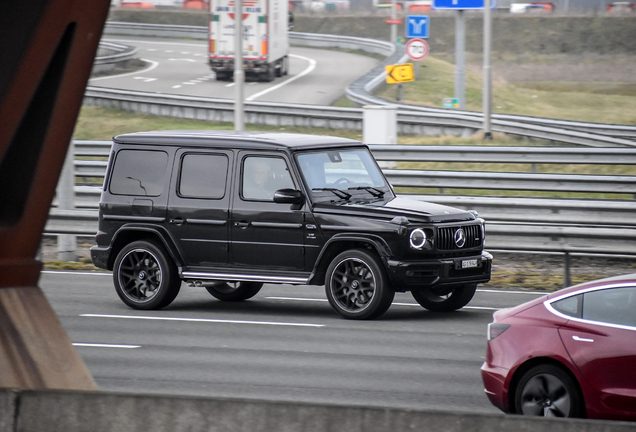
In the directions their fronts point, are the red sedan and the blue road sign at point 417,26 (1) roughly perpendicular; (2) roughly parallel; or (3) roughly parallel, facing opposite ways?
roughly perpendicular

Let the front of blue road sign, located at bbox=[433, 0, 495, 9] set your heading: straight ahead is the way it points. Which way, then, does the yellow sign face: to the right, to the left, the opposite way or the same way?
the same way

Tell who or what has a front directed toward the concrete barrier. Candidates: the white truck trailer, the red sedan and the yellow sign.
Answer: the yellow sign

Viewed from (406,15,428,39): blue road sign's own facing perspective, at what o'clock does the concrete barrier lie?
The concrete barrier is roughly at 12 o'clock from the blue road sign.

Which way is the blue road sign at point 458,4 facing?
toward the camera

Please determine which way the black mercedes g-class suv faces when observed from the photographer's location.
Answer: facing the viewer and to the right of the viewer

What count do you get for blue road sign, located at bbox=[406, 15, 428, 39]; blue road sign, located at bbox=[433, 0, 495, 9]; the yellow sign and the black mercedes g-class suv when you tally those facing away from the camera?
0

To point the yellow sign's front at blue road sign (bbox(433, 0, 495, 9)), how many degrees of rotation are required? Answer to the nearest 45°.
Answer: approximately 135° to its left

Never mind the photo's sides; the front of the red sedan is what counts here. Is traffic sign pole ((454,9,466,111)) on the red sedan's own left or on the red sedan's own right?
on the red sedan's own left

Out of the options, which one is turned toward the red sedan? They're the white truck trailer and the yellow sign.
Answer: the yellow sign

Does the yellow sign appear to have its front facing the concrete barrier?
yes

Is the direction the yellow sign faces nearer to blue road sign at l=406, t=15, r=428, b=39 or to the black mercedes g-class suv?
the black mercedes g-class suv

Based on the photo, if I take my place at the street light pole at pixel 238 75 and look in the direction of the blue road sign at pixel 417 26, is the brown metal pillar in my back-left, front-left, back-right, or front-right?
back-right

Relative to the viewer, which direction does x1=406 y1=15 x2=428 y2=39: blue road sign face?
toward the camera

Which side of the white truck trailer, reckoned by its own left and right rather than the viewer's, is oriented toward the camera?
back

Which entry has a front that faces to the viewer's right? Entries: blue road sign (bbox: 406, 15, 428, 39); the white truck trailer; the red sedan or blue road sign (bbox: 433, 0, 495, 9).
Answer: the red sedan

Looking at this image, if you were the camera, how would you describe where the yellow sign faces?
facing the viewer

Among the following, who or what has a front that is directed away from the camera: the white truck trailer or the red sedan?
the white truck trailer

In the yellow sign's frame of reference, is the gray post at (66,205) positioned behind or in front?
in front

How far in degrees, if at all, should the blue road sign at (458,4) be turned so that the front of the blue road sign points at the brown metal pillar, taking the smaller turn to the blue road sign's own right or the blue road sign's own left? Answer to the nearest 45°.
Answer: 0° — it already faces it

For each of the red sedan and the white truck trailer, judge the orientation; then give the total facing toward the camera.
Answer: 0

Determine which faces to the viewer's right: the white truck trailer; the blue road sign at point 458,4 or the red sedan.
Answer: the red sedan

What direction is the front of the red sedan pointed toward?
to the viewer's right
